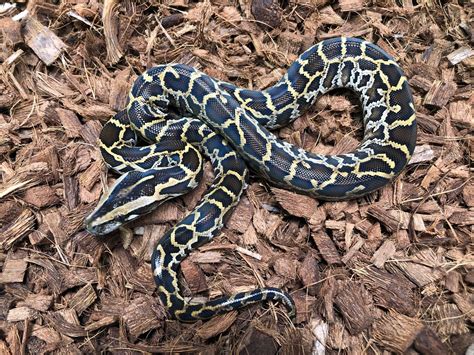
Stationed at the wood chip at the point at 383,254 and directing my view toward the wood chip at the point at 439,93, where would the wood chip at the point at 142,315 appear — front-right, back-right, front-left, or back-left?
back-left

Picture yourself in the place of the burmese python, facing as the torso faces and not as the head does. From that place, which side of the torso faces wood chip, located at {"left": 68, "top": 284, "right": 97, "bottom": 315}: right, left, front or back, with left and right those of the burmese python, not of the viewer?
front

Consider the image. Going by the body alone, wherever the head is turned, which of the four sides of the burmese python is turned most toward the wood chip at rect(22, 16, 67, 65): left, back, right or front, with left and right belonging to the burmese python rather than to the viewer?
right

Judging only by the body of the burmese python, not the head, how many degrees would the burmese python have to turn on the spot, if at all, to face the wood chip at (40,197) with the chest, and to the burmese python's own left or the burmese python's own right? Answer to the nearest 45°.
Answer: approximately 45° to the burmese python's own right

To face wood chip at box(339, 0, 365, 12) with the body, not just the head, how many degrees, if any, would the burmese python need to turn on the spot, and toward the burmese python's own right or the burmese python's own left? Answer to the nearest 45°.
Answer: approximately 180°

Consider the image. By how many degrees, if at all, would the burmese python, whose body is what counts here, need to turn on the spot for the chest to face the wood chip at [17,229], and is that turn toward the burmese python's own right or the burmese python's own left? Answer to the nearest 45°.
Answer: approximately 45° to the burmese python's own right

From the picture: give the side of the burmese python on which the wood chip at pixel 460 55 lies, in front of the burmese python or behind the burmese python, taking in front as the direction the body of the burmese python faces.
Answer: behind

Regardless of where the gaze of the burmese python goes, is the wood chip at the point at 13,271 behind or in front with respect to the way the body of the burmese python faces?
in front

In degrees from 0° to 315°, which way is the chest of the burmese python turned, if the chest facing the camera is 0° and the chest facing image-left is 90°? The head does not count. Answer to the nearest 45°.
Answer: approximately 45°

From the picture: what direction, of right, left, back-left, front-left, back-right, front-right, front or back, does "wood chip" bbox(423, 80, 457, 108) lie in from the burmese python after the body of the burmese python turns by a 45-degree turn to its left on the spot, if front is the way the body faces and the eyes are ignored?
left

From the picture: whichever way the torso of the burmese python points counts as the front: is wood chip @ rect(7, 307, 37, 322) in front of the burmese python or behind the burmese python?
in front

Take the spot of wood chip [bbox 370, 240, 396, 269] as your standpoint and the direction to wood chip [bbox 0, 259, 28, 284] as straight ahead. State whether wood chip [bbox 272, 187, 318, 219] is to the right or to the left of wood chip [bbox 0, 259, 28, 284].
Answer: right

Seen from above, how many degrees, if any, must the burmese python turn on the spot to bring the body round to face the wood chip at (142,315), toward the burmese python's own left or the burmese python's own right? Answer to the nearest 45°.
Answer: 0° — it already faces it
